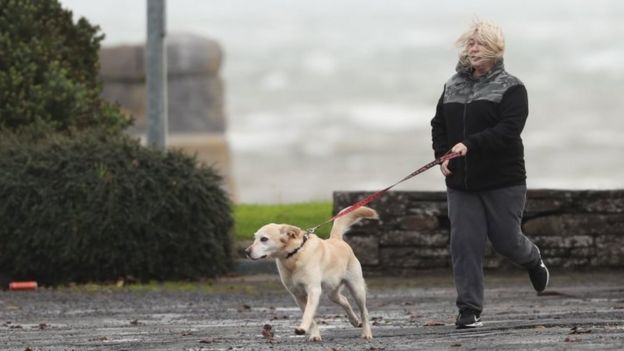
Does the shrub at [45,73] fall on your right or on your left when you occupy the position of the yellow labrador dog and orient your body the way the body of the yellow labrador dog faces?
on your right

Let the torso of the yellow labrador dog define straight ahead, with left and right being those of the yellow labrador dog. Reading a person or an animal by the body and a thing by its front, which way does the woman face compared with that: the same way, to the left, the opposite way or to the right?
the same way

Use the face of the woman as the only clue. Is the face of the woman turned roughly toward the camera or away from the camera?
toward the camera

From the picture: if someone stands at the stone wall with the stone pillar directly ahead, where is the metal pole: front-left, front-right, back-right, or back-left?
front-left

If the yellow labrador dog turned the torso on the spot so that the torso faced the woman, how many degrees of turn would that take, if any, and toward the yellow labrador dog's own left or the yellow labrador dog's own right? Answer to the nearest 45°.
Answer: approximately 135° to the yellow labrador dog's own left

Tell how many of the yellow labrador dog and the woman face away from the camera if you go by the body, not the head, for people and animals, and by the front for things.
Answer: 0

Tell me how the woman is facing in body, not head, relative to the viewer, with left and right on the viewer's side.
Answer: facing the viewer and to the left of the viewer

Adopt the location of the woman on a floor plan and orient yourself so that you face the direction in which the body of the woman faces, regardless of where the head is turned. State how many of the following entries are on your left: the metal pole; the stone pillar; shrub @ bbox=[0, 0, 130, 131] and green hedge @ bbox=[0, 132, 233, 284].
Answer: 0

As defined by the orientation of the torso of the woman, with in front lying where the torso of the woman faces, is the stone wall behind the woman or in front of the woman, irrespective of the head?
behind

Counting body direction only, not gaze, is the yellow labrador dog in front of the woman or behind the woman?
in front

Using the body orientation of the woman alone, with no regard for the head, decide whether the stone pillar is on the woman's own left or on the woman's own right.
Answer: on the woman's own right

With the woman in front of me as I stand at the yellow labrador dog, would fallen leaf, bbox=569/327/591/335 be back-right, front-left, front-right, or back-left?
front-right

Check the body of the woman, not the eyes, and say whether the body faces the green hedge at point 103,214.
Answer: no

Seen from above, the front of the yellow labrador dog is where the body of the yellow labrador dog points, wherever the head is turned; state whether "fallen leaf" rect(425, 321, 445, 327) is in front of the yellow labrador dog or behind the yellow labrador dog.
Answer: behind
